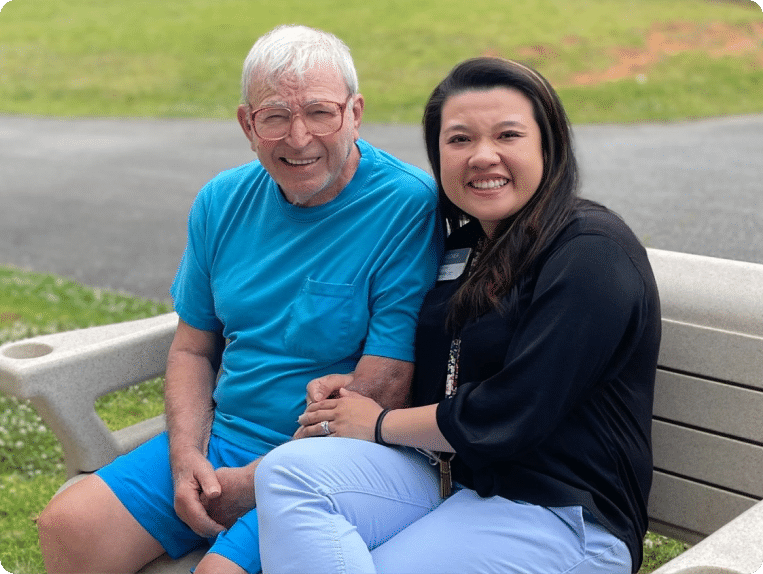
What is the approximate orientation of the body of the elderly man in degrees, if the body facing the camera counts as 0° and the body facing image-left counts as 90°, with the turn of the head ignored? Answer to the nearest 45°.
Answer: approximately 45°

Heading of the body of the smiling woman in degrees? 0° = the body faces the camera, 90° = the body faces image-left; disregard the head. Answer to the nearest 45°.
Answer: approximately 45°

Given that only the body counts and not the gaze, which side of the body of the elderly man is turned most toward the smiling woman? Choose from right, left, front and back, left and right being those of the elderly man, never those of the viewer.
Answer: left

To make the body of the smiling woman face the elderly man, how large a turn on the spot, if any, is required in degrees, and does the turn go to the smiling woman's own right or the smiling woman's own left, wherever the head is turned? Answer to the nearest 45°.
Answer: approximately 90° to the smiling woman's own right
